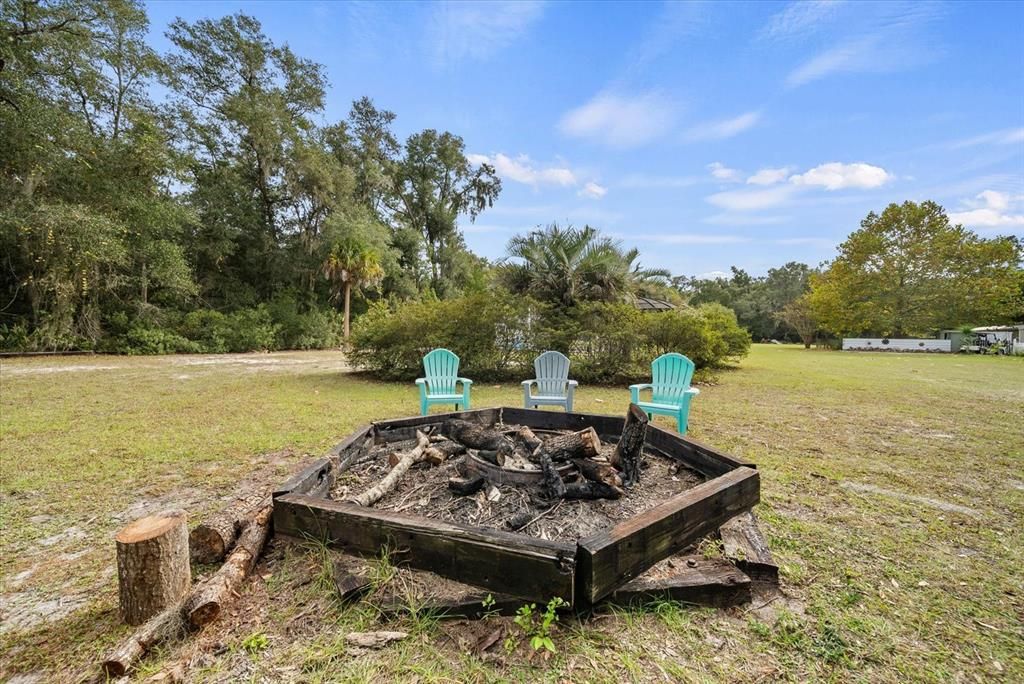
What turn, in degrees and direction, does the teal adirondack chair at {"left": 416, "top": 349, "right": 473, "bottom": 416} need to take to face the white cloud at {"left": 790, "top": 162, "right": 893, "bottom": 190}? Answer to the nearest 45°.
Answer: approximately 135° to its left

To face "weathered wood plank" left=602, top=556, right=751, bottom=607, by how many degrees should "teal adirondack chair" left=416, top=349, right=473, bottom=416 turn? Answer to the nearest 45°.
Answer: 0° — it already faces it

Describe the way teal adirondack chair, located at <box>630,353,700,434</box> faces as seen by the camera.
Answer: facing the viewer and to the left of the viewer

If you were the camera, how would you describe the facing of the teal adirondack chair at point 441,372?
facing the viewer

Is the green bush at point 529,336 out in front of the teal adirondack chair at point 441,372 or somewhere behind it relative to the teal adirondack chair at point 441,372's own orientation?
behind

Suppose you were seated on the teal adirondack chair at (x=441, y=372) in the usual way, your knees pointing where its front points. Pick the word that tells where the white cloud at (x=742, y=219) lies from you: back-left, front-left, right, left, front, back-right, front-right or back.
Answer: back-left

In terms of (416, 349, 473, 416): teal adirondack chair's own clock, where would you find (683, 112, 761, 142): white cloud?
The white cloud is roughly at 8 o'clock from the teal adirondack chair.

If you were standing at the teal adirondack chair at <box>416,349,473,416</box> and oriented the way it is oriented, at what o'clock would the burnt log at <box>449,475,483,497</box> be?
The burnt log is roughly at 12 o'clock from the teal adirondack chair.

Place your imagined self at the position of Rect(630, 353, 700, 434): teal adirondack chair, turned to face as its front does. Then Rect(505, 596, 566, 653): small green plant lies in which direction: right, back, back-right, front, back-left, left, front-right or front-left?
front-left

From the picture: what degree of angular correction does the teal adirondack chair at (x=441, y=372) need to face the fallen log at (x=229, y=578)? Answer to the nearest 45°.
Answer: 0° — it already faces it

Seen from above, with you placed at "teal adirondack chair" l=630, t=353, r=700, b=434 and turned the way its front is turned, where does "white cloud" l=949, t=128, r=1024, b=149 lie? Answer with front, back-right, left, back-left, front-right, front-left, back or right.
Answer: back

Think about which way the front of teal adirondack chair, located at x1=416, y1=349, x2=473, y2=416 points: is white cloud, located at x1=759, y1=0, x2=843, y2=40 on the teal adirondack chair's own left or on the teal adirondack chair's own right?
on the teal adirondack chair's own left

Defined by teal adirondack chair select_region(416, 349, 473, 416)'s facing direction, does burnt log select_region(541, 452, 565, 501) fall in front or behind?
in front

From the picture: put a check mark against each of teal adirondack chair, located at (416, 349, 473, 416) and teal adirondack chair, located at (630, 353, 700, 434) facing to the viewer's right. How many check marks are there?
0

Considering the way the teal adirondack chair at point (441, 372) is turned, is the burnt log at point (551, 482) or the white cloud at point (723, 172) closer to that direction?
the burnt log

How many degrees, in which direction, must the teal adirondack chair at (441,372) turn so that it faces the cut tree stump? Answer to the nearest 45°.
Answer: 0° — it already faces it

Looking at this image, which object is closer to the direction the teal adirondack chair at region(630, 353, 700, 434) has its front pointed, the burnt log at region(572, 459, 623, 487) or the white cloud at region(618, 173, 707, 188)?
the burnt log
